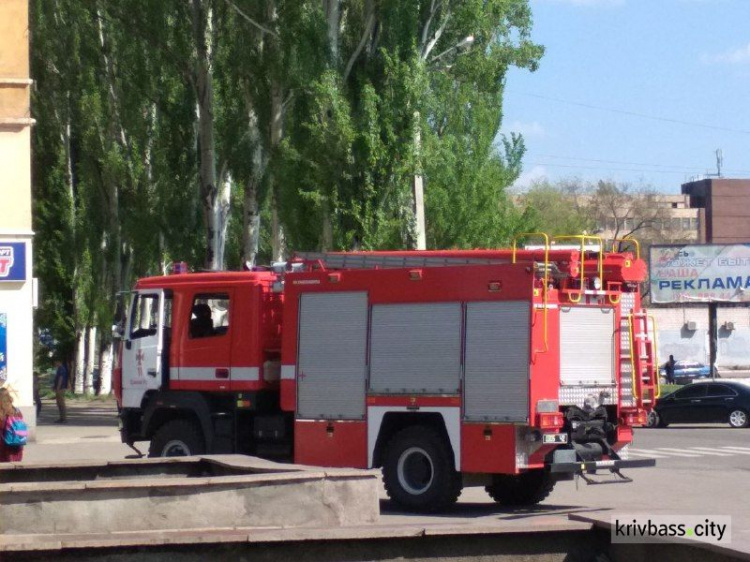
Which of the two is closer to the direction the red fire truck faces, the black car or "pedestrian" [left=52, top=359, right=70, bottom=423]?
the pedestrian

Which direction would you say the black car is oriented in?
to the viewer's left

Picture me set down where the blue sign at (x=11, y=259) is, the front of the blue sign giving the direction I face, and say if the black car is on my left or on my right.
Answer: on my left

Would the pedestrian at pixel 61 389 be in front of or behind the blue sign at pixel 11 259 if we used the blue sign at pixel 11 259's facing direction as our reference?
behind

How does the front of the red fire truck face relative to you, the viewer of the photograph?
facing away from the viewer and to the left of the viewer

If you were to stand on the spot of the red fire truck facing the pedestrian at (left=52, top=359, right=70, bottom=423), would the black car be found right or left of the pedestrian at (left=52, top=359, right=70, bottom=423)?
right

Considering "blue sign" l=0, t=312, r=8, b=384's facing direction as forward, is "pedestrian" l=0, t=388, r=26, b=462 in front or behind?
in front

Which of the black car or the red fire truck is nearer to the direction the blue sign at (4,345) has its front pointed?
the red fire truck
